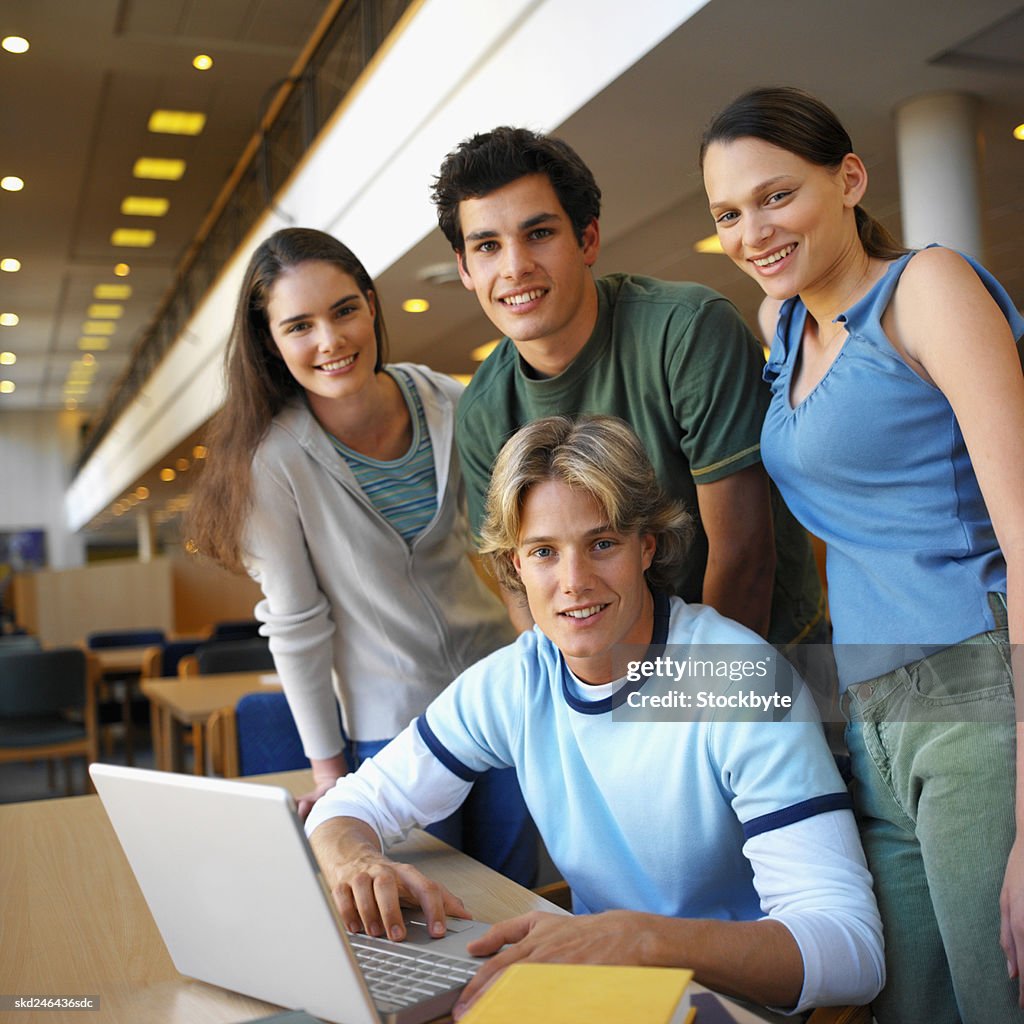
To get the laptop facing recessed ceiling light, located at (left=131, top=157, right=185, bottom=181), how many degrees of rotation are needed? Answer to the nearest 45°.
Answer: approximately 45° to its left

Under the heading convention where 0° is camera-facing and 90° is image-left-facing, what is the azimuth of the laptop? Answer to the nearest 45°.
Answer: approximately 225°

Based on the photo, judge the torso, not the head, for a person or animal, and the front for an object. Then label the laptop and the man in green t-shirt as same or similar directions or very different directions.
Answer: very different directions

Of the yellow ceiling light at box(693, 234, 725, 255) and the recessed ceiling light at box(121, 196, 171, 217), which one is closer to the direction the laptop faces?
the yellow ceiling light

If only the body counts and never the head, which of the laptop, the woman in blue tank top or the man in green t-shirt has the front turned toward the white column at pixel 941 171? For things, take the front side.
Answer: the laptop

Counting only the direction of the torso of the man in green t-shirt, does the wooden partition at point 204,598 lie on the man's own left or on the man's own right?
on the man's own right

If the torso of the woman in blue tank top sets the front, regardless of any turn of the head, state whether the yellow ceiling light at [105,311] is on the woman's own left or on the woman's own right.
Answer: on the woman's own right

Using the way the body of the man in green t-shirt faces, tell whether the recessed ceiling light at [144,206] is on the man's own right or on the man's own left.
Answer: on the man's own right
